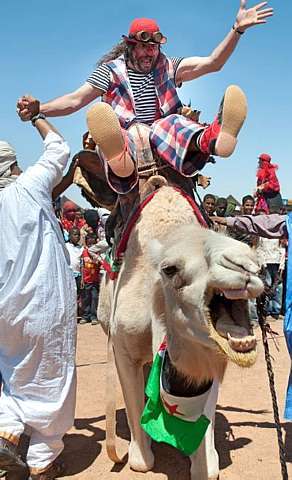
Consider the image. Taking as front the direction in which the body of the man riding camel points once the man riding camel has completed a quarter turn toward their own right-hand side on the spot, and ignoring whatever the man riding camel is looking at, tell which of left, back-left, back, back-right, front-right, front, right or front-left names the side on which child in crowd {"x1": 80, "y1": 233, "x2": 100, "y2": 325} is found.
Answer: right

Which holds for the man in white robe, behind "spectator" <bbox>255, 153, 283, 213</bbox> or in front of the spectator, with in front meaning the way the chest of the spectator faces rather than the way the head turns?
in front

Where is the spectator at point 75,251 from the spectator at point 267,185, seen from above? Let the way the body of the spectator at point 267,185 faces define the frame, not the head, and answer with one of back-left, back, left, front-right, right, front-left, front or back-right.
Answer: front-right

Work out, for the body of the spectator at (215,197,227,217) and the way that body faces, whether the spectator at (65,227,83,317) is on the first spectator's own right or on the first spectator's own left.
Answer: on the first spectator's own right

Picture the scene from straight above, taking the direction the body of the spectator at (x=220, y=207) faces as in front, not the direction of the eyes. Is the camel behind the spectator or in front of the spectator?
in front

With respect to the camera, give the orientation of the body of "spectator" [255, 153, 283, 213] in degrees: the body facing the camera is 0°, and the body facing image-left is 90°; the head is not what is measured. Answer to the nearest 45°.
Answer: approximately 45°

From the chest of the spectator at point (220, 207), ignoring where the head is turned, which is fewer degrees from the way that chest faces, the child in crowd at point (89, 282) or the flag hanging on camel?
the flag hanging on camel

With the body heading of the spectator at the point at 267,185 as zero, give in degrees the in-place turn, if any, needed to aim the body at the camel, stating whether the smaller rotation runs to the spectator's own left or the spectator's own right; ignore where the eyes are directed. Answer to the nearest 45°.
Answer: approximately 45° to the spectator's own left

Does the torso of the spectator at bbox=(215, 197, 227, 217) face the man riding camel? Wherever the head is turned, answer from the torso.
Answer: yes

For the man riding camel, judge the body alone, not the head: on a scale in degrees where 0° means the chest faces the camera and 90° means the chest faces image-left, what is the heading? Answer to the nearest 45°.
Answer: approximately 0°

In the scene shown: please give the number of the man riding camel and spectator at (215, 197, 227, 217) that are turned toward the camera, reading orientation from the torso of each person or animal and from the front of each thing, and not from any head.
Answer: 2
